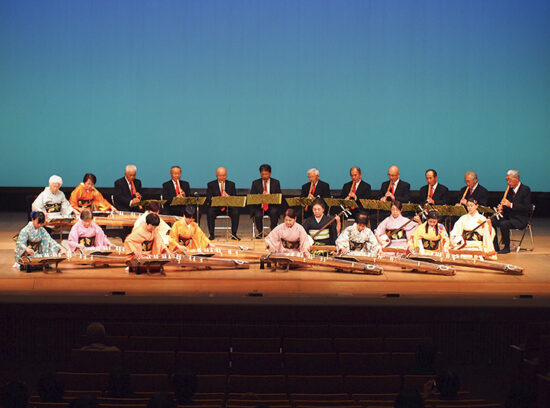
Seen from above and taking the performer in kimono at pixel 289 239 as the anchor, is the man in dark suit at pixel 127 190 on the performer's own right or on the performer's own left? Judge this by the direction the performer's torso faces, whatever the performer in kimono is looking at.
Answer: on the performer's own right

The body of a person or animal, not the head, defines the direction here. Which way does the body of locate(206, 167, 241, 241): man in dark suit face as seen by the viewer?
toward the camera

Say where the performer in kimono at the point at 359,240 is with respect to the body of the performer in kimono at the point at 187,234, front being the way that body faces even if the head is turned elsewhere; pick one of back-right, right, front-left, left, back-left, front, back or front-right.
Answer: left

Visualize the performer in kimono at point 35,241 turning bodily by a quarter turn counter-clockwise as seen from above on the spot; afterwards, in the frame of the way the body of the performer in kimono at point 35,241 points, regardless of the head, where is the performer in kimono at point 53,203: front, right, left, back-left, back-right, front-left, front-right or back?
front-left

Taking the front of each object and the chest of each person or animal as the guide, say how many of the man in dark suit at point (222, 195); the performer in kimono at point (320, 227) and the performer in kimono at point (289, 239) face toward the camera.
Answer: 3

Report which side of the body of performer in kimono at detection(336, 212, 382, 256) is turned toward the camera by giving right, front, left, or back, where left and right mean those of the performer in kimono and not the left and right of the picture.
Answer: front

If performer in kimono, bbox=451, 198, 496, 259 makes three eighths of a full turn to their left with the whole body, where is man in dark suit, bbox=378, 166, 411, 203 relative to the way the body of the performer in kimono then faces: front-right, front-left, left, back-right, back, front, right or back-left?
left

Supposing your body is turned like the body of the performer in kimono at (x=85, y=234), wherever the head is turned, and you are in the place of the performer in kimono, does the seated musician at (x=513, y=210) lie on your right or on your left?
on your left

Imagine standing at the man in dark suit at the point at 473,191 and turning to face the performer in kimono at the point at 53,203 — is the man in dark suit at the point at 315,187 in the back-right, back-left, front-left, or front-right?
front-right

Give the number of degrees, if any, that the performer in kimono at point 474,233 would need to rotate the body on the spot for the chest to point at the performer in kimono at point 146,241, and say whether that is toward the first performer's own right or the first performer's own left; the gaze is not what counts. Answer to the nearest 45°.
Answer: approximately 45° to the first performer's own right

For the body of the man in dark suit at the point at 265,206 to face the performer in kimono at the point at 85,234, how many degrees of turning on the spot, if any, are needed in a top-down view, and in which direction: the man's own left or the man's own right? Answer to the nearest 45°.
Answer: approximately 45° to the man's own right

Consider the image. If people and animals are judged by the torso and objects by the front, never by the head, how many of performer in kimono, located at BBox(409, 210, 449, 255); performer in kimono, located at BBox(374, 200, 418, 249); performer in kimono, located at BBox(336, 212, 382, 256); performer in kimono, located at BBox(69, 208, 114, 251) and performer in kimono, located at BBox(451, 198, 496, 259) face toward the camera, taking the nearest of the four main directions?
5

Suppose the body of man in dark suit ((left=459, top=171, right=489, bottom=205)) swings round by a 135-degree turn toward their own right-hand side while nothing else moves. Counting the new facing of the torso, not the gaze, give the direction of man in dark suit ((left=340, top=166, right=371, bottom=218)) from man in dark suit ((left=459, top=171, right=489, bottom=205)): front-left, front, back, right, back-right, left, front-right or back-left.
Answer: left

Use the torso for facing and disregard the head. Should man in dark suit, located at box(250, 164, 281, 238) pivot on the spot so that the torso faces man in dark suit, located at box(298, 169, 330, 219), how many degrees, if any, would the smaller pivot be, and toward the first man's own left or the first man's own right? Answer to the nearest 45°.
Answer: approximately 90° to the first man's own left

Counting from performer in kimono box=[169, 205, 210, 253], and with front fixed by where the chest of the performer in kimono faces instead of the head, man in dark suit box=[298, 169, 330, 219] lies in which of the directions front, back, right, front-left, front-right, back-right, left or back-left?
back-left

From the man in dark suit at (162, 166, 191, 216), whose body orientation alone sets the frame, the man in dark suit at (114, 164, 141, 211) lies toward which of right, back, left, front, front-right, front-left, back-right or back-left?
right

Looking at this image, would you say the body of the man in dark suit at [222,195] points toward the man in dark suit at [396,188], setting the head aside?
no

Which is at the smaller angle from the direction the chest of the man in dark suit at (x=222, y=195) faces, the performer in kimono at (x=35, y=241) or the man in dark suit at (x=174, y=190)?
the performer in kimono

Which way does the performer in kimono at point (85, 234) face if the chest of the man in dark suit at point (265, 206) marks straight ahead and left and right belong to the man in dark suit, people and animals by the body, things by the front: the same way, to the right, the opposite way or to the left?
the same way

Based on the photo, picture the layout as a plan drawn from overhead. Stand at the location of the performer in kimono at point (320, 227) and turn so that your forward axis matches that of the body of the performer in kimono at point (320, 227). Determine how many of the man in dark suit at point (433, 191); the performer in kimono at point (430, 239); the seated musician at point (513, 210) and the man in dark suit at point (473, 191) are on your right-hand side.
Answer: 0
